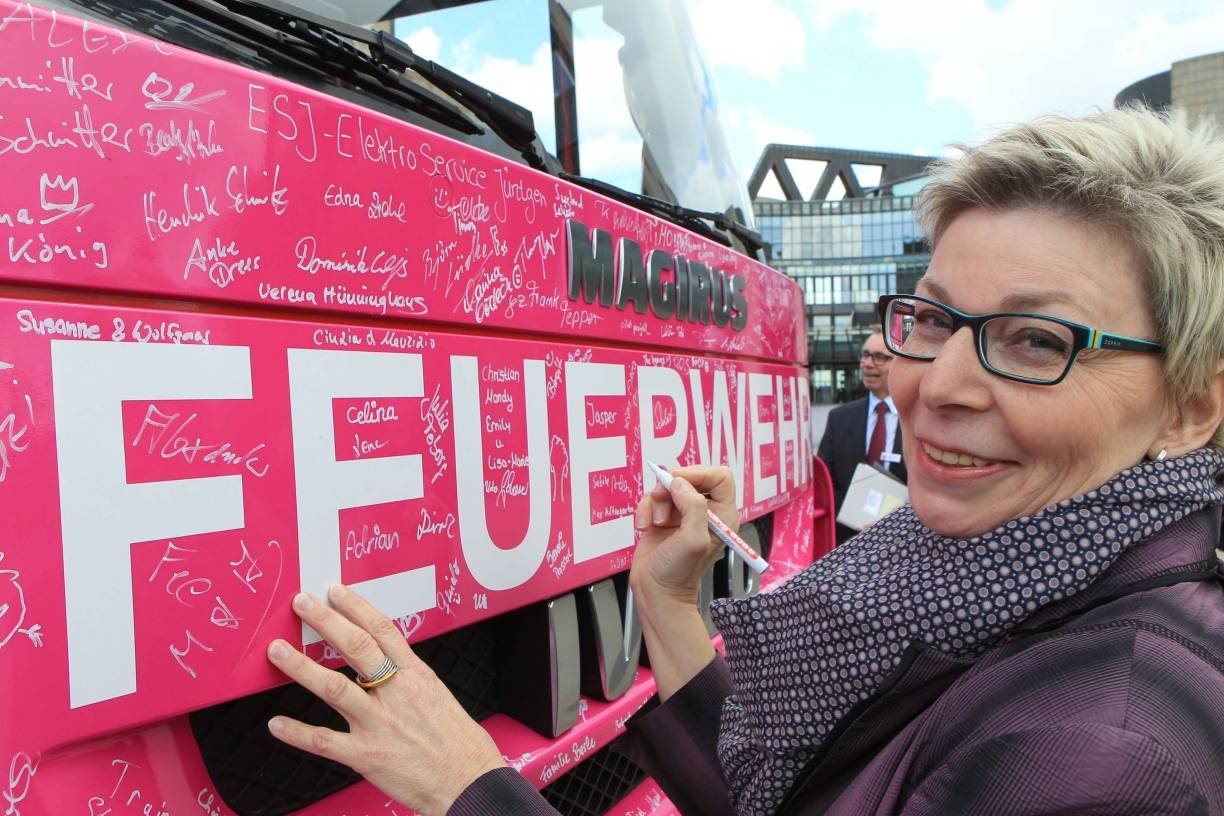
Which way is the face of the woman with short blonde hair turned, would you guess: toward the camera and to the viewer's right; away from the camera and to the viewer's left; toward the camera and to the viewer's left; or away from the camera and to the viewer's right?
toward the camera and to the viewer's left

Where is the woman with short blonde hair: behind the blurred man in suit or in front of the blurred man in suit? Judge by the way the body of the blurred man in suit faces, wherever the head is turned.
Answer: in front

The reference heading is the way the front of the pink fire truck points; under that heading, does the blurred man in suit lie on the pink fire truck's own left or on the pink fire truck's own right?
on the pink fire truck's own left

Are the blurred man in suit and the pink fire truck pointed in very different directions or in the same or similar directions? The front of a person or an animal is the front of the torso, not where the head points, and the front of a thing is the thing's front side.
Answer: same or similar directions

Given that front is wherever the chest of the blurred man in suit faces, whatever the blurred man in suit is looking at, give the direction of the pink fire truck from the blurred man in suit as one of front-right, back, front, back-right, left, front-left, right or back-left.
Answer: front-right

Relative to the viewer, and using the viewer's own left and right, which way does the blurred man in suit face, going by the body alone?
facing the viewer and to the right of the viewer
